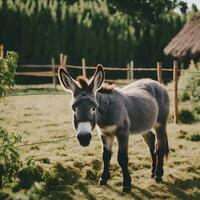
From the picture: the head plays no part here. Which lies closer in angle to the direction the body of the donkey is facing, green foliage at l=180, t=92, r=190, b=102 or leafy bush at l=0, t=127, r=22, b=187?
the leafy bush

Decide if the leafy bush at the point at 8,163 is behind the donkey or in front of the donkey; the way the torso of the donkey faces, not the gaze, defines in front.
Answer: in front

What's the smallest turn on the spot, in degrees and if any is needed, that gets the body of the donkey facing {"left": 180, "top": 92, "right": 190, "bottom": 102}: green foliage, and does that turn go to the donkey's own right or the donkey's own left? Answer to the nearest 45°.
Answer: approximately 135° to the donkey's own right

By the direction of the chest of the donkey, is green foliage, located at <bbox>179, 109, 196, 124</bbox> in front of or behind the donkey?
behind

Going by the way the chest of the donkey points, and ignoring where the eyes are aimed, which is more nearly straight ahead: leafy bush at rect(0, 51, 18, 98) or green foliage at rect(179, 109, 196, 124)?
the leafy bush

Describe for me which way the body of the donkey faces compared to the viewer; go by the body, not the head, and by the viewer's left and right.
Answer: facing the viewer and to the left of the viewer

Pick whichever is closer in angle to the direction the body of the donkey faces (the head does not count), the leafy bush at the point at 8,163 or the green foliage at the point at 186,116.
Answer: the leafy bush

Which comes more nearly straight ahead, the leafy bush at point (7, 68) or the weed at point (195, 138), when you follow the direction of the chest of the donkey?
the leafy bush
